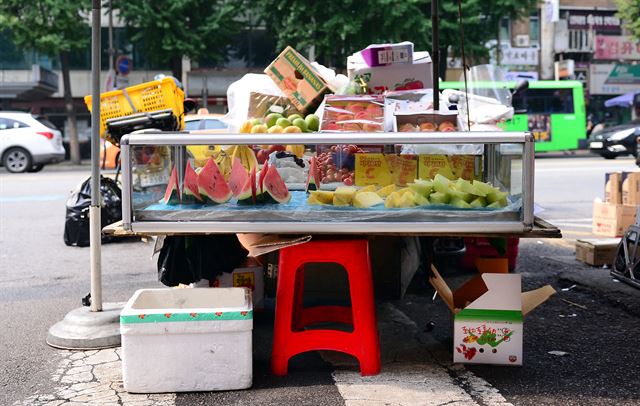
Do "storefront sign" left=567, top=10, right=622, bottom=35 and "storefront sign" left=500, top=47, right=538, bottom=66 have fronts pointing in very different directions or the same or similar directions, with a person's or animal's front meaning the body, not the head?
same or similar directions

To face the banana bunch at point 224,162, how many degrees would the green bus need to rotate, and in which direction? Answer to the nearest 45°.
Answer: approximately 90° to its left

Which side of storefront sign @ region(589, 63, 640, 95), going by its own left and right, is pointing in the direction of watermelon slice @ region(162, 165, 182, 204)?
front

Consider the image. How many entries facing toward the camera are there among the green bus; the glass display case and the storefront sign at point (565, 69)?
2

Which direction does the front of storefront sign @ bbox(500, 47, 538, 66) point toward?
toward the camera

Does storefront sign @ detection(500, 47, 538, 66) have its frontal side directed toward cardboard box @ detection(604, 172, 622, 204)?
yes

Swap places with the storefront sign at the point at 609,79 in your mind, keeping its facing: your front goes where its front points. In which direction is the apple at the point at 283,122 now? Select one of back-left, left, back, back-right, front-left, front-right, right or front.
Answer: front

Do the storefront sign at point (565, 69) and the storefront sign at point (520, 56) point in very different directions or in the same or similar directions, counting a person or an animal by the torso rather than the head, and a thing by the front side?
same or similar directions

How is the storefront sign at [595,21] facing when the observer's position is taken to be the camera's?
facing the viewer

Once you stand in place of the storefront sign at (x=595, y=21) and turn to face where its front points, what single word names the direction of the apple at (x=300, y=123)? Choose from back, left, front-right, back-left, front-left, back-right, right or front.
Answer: front

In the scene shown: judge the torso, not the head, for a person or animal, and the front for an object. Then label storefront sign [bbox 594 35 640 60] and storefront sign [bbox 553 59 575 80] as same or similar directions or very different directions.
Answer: same or similar directions

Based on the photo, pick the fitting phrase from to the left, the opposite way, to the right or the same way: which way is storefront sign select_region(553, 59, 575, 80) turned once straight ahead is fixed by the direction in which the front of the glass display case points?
the same way

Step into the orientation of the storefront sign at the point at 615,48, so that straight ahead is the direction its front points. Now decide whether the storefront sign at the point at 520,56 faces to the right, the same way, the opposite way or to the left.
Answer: the same way

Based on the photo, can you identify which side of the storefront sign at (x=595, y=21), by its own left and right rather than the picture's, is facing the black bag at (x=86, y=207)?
front

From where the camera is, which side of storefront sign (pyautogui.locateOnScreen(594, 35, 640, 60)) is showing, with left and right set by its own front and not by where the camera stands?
front

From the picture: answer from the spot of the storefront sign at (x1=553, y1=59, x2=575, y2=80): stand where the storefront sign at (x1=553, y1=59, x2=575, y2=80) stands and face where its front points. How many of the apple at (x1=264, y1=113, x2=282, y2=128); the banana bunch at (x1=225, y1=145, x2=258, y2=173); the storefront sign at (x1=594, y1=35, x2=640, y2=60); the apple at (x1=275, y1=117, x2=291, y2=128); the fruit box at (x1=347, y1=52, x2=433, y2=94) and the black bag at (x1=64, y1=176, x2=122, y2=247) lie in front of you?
5

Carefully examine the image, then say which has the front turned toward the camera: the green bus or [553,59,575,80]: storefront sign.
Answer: the storefront sign

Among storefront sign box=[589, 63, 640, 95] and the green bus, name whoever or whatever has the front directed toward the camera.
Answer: the storefront sign
